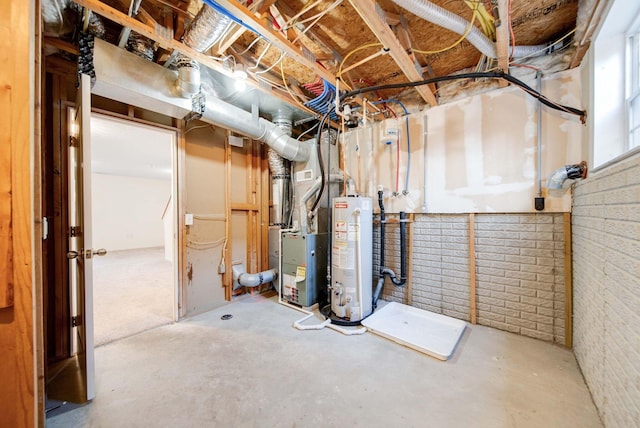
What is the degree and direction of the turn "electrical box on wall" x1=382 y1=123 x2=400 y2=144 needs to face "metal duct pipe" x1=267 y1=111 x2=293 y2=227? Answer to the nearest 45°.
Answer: approximately 90° to its right

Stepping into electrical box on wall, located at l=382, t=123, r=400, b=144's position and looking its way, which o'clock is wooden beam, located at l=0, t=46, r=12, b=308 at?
The wooden beam is roughly at 1 o'clock from the electrical box on wall.

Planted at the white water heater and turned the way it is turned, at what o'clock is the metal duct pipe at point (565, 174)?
The metal duct pipe is roughly at 8 o'clock from the white water heater.

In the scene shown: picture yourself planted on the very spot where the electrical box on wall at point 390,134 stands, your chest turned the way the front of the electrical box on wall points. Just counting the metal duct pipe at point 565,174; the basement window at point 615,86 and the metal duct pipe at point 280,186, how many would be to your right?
1

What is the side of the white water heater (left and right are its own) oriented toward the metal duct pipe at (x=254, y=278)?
right

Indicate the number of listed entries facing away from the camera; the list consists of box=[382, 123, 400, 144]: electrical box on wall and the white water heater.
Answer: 0

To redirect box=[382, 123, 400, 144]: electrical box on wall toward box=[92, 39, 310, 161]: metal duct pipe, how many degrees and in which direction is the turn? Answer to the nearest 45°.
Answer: approximately 45° to its right

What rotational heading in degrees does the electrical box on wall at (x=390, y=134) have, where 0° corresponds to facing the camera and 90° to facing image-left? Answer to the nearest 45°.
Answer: approximately 0°

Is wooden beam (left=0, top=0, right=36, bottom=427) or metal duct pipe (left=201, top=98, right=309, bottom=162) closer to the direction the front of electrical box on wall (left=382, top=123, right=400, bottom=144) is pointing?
the wooden beam

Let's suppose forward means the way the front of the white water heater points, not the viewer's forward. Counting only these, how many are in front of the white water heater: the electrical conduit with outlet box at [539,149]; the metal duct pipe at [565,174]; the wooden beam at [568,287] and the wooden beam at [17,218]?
1

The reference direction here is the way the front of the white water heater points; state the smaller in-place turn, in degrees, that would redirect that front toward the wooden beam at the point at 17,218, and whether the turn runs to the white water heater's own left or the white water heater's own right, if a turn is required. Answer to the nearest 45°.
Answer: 0° — it already faces it
